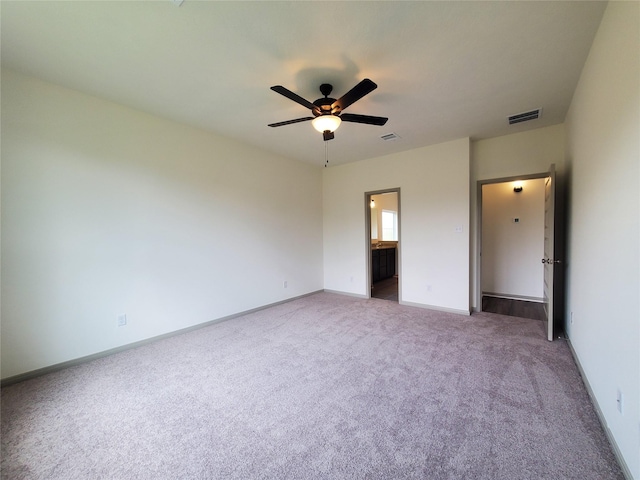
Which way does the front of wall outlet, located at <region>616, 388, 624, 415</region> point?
to the viewer's left
